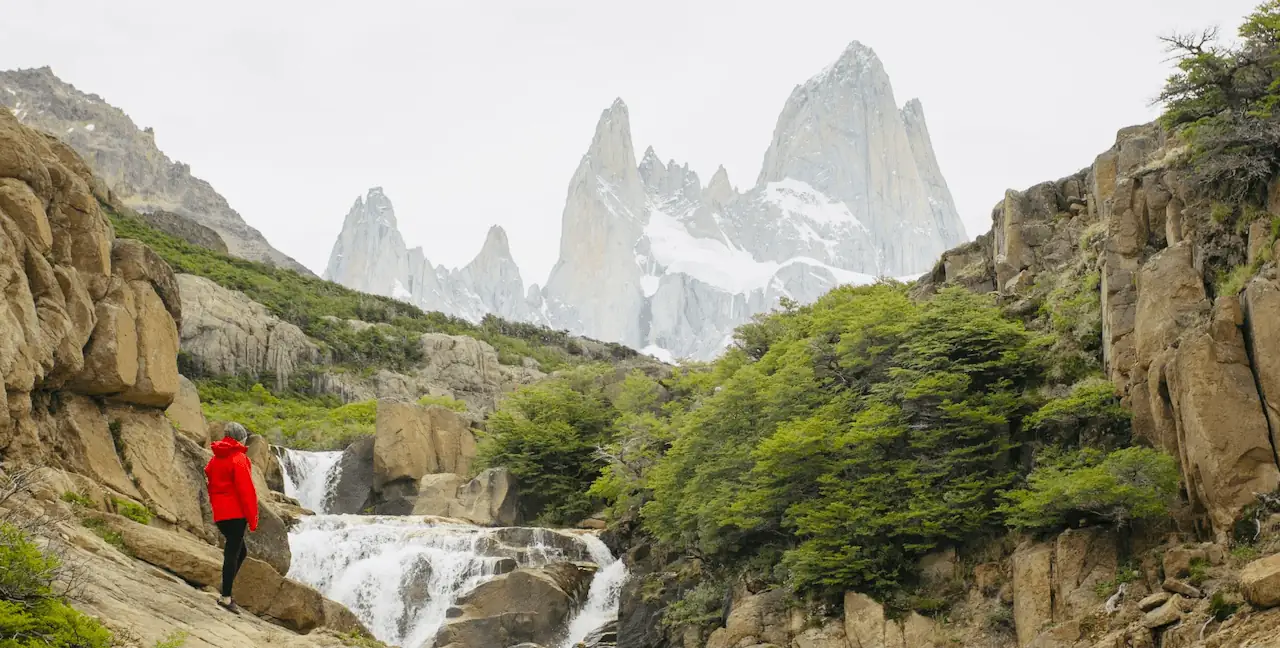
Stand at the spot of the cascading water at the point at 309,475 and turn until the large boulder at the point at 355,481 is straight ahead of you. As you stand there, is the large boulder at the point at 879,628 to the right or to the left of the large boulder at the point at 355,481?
right

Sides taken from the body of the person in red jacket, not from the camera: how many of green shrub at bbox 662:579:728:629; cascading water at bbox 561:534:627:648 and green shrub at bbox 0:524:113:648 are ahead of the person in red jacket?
2

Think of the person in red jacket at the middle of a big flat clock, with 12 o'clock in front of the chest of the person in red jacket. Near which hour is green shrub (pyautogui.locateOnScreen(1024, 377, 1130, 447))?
The green shrub is roughly at 1 o'clock from the person in red jacket.

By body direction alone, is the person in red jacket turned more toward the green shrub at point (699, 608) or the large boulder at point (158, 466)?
the green shrub

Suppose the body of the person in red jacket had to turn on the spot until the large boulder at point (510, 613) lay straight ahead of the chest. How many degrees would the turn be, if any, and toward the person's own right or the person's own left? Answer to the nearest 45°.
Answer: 0° — they already face it

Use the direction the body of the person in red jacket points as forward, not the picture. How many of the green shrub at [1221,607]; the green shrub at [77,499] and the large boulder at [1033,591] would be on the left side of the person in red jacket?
1

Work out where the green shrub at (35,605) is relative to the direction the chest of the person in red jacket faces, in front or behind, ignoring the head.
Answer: behind

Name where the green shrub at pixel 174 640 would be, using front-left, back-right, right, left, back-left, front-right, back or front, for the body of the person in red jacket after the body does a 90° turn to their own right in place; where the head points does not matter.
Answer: front-right

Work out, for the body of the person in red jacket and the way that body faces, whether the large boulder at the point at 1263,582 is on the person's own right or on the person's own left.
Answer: on the person's own right

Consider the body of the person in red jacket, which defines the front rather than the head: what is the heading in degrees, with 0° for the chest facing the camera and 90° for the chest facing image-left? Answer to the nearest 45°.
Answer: approximately 225°
